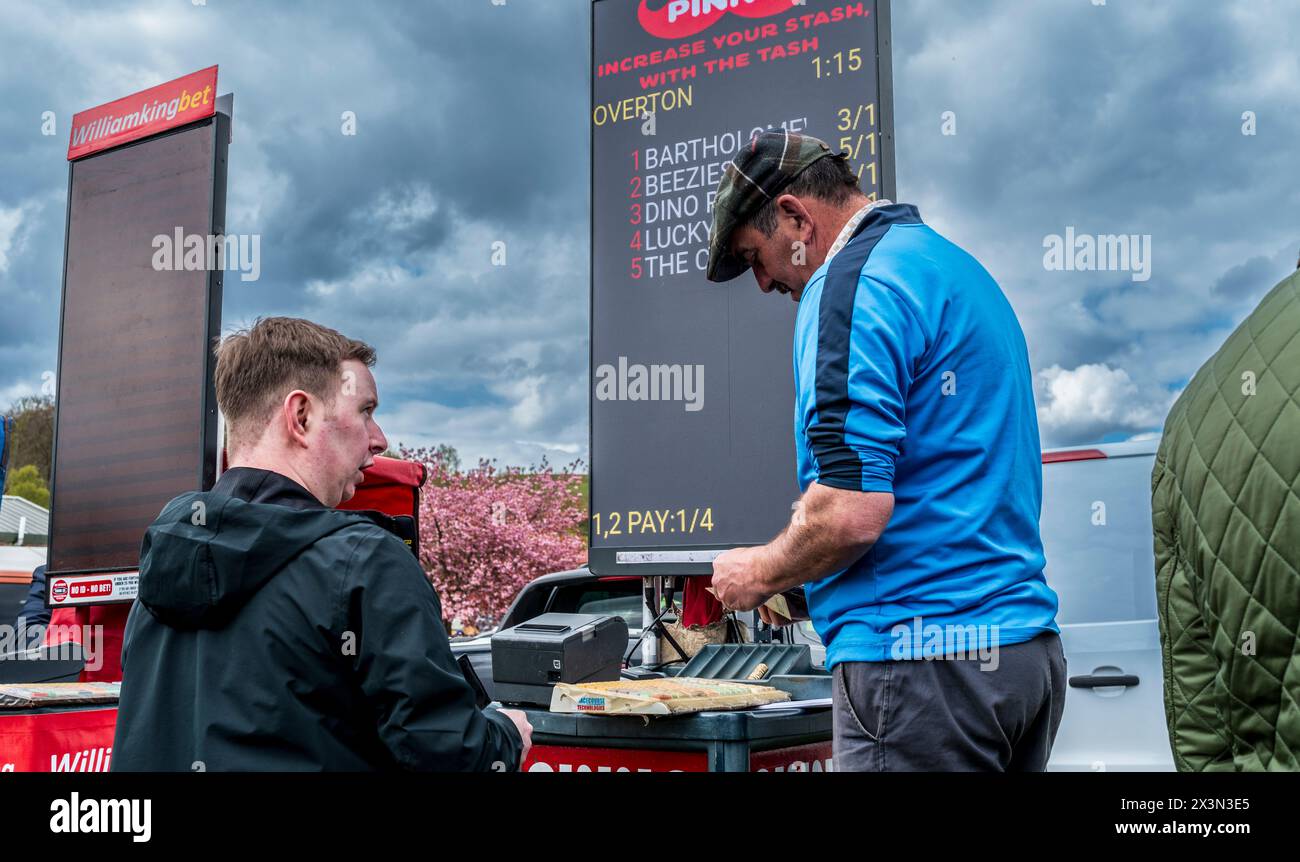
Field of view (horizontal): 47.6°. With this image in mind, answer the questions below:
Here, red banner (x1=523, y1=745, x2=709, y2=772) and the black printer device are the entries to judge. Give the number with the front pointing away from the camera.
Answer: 0

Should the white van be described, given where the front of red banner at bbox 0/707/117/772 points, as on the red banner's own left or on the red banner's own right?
on the red banner's own left

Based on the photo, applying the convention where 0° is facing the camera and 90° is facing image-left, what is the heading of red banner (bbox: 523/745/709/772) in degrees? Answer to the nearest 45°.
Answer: approximately 0°

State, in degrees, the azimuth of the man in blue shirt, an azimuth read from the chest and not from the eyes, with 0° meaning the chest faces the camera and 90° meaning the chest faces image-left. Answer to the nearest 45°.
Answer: approximately 135°

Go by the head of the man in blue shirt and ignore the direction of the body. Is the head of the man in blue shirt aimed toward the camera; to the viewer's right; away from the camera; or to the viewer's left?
to the viewer's left

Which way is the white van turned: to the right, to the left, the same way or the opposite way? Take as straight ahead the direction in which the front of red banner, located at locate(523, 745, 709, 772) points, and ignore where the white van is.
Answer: the opposite way

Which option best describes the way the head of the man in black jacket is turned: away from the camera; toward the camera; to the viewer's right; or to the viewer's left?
to the viewer's right

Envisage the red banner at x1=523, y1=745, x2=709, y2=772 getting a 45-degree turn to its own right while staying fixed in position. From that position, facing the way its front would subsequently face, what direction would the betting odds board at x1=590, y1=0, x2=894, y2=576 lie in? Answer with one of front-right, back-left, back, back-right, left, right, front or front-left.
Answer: back-right

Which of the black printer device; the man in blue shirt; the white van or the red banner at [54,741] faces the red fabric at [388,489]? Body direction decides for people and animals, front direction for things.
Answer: the man in blue shirt

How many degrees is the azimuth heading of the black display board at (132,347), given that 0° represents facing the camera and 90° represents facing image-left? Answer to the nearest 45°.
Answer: approximately 45°

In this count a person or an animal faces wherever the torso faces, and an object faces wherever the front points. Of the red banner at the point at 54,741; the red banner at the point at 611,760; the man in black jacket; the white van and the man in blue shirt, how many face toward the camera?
2
